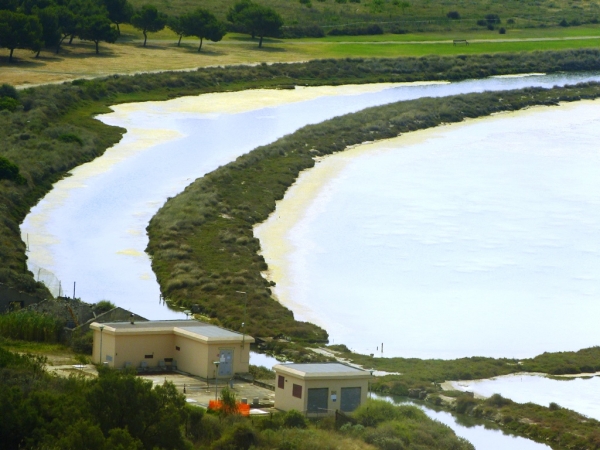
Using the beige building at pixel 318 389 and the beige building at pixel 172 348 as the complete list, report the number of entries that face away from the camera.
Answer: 0

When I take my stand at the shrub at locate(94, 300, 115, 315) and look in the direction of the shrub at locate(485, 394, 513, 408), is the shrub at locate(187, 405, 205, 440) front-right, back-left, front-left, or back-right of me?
front-right

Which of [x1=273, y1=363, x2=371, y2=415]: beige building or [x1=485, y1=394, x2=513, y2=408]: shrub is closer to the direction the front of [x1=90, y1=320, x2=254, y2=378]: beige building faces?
the beige building

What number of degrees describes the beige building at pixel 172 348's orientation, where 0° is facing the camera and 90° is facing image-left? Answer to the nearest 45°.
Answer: approximately 315°

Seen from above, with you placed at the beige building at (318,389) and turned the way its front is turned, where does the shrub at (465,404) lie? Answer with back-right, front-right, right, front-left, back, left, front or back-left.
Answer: left

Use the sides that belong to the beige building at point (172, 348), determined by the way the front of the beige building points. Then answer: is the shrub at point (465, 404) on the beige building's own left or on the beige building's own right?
on the beige building's own left

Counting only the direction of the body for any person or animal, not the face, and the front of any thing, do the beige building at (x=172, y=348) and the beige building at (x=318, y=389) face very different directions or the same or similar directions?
same or similar directions

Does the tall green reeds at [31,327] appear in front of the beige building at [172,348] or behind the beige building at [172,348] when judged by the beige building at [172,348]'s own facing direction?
behind

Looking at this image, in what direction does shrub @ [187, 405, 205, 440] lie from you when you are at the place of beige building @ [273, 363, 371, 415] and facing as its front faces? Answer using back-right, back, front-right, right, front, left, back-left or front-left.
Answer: right

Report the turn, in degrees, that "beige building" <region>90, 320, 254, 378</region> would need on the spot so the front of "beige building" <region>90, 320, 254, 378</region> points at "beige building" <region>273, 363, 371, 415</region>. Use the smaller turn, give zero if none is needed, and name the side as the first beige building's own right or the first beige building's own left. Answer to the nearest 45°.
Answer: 0° — it already faces it

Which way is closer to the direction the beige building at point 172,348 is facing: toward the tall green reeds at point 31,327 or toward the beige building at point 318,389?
the beige building

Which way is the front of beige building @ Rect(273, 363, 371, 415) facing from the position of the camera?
facing the viewer and to the right of the viewer
